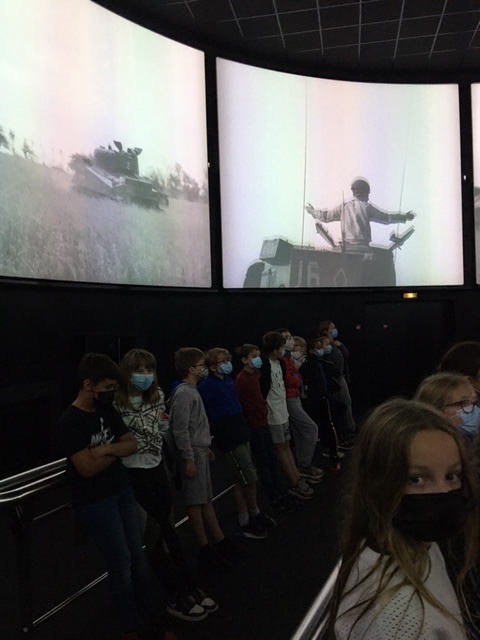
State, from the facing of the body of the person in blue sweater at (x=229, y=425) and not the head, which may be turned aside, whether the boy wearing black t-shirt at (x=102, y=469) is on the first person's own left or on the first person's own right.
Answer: on the first person's own right

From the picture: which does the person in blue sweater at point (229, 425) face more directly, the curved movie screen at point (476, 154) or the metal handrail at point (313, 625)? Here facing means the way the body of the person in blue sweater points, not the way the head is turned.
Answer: the metal handrail

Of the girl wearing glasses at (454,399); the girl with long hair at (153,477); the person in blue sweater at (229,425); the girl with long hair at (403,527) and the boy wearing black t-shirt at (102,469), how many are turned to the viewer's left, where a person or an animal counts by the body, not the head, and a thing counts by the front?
0

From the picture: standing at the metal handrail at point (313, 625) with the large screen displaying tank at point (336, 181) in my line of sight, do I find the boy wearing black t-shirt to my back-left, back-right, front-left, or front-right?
front-left

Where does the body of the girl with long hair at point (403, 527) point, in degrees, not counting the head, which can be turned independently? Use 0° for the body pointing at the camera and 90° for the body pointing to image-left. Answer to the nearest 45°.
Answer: approximately 315°

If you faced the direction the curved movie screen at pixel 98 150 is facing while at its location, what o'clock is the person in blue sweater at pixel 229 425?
The person in blue sweater is roughly at 1 o'clock from the curved movie screen.

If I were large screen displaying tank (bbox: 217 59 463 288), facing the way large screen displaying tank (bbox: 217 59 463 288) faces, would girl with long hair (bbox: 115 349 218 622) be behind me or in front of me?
in front

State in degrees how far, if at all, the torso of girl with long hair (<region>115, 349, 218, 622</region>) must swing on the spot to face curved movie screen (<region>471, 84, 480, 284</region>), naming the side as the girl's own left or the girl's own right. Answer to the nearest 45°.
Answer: approximately 90° to the girl's own left

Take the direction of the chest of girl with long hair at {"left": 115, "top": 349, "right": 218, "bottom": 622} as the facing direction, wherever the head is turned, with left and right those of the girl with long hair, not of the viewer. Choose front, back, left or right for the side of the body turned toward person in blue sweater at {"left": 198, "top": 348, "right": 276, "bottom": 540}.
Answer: left

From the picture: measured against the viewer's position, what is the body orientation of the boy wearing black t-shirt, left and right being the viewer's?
facing the viewer and to the right of the viewer

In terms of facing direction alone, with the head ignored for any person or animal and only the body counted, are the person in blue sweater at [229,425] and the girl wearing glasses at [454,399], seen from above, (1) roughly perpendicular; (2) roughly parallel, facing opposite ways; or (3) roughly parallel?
roughly parallel

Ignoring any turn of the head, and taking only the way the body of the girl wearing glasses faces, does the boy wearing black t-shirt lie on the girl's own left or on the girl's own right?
on the girl's own right

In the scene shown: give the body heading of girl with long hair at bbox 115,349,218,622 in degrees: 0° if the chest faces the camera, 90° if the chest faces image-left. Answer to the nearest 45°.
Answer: approximately 315°

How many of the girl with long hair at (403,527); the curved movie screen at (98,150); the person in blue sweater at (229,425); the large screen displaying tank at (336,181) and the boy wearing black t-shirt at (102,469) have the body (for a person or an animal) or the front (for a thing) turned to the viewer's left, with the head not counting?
0

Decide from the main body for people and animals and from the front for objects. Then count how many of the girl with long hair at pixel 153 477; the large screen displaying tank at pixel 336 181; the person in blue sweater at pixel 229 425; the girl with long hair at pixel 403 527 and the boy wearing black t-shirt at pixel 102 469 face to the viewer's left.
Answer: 0

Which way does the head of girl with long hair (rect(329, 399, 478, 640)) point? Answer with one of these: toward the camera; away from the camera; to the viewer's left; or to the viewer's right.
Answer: toward the camera
